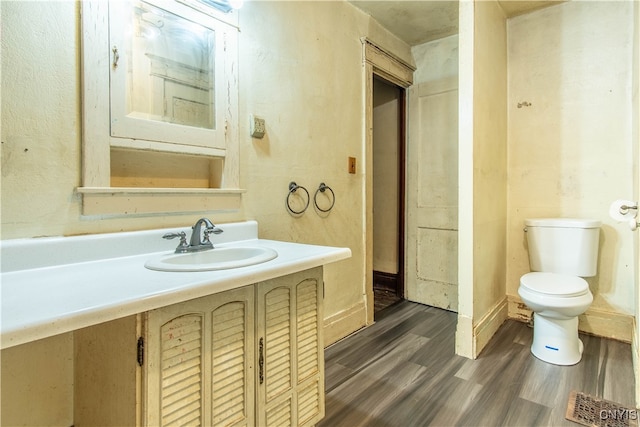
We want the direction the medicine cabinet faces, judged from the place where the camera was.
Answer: facing the viewer and to the right of the viewer

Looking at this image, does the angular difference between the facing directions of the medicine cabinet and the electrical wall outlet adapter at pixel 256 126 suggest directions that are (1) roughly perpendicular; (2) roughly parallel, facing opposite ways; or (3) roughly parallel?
roughly parallel

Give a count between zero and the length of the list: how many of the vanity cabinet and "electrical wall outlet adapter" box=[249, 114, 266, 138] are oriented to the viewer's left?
0

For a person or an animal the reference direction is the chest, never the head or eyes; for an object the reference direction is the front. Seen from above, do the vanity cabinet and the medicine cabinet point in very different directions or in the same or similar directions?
same or similar directions

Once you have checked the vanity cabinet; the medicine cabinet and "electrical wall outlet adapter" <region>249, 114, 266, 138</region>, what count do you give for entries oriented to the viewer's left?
0

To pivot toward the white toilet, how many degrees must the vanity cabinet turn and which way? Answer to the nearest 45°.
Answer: approximately 45° to its left

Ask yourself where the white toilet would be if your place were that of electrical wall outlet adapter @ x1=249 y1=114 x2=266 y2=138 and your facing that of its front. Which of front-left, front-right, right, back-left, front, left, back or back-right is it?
front-left
